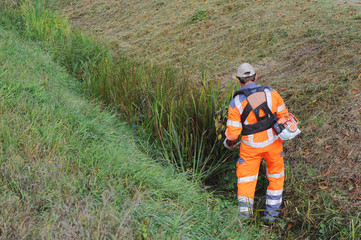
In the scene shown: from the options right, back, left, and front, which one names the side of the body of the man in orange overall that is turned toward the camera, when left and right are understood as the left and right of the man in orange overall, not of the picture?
back
